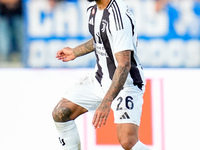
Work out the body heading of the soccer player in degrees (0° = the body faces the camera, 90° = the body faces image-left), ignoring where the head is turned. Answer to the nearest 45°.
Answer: approximately 45°

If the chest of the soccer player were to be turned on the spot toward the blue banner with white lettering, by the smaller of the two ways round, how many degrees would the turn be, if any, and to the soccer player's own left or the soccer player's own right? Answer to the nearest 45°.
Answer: approximately 135° to the soccer player's own right

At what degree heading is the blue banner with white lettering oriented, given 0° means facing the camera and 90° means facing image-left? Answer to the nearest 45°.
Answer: approximately 0°

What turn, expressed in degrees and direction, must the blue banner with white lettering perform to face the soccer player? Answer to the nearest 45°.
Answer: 0° — it already faces them
